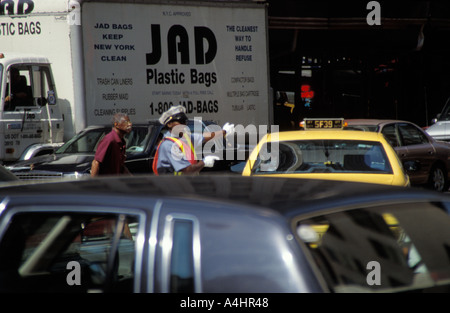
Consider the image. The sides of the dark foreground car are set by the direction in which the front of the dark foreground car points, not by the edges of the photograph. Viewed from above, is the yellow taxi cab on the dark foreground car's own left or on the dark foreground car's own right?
on the dark foreground car's own right

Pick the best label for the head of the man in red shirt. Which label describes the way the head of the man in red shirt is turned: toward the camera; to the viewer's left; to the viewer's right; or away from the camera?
to the viewer's right

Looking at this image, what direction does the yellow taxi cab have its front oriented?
away from the camera

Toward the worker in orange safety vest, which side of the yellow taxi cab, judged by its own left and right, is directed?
left

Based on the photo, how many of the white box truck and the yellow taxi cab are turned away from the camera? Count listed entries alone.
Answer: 1

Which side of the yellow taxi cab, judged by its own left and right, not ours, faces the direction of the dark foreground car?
back

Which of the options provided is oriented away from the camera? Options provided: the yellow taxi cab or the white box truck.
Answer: the yellow taxi cab

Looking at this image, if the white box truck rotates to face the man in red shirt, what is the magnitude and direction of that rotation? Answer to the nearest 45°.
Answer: approximately 45° to its left

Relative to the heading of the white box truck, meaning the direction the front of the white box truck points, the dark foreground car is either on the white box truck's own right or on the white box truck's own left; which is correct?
on the white box truck's own left

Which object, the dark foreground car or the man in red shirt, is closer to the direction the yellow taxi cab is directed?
the man in red shirt

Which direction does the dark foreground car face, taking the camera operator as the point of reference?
facing away from the viewer and to the left of the viewer

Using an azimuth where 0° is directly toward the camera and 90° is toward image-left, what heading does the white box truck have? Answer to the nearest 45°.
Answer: approximately 45°
